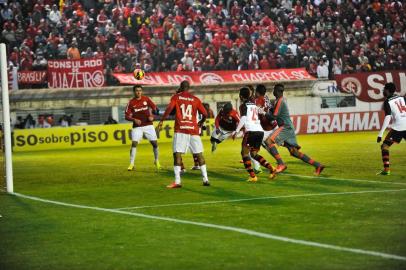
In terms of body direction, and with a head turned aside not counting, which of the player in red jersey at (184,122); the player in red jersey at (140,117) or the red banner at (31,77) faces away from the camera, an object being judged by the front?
the player in red jersey at (184,122)

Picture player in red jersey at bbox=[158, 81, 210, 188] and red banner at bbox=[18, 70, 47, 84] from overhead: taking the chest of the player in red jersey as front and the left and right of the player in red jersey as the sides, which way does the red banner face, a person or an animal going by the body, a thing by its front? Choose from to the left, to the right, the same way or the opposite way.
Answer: the opposite way

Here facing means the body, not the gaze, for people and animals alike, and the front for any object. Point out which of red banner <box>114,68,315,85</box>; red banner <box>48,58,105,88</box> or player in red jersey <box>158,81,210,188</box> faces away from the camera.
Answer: the player in red jersey

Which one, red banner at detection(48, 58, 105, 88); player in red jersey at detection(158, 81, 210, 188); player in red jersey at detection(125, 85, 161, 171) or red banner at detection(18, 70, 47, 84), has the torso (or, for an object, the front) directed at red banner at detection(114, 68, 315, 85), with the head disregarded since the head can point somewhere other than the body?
player in red jersey at detection(158, 81, 210, 188)

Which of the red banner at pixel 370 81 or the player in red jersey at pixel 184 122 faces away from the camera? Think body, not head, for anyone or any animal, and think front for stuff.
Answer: the player in red jersey

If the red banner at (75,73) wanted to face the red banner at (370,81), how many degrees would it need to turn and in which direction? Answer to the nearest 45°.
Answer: approximately 90° to its left

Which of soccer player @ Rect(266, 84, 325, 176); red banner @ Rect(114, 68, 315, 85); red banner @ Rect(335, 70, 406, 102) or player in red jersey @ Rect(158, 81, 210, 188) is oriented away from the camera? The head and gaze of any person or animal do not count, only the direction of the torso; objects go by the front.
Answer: the player in red jersey

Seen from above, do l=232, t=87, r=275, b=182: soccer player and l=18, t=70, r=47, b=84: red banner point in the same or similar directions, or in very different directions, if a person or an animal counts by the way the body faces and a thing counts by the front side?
very different directions

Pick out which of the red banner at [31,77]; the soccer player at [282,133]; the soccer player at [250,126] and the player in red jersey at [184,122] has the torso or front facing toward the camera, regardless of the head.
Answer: the red banner
